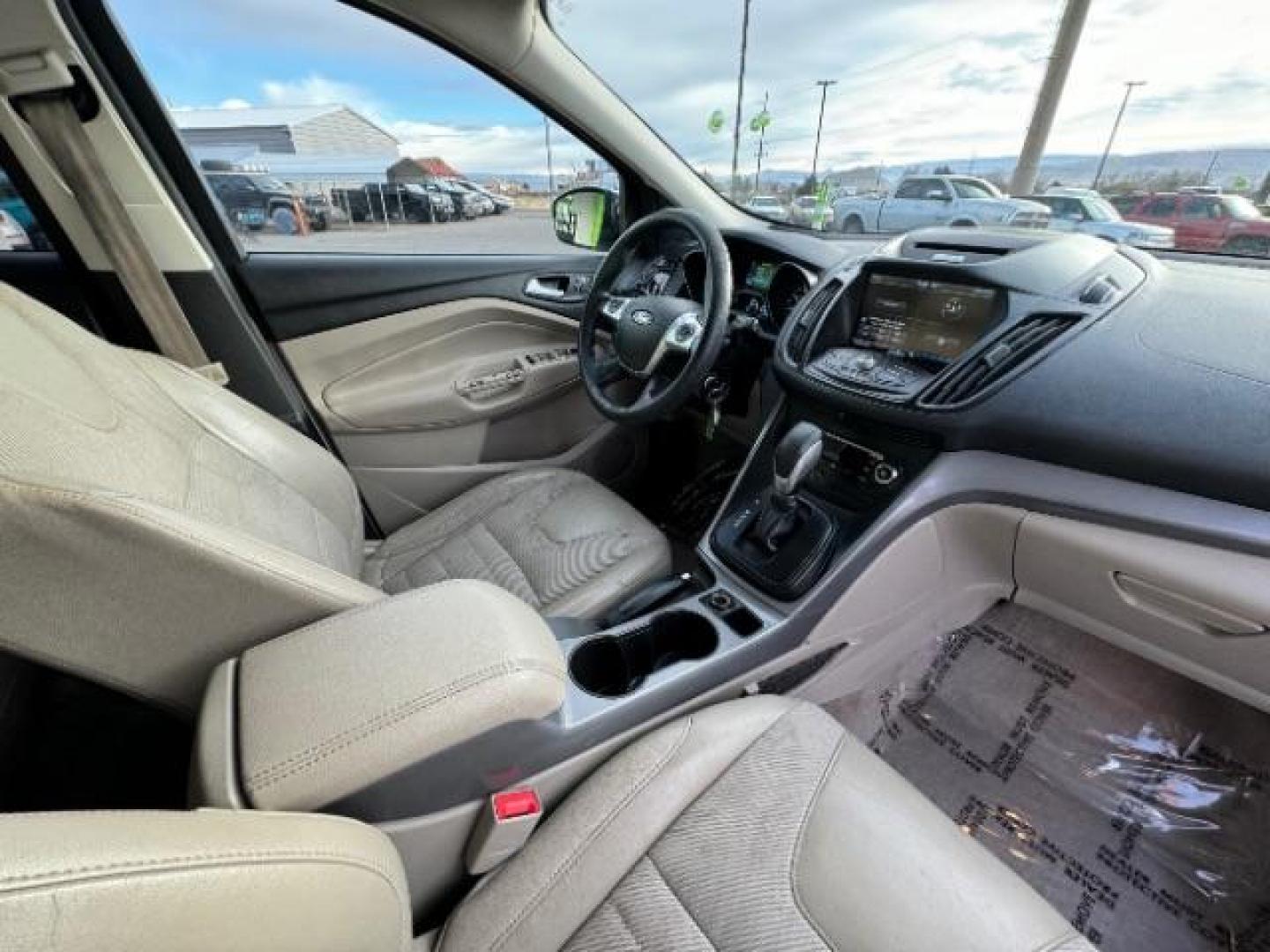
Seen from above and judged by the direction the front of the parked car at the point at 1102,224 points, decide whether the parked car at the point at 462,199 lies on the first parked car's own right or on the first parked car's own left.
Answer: on the first parked car's own right

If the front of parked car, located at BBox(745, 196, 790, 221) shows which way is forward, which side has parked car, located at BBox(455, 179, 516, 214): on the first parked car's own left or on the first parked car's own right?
on the first parked car's own right

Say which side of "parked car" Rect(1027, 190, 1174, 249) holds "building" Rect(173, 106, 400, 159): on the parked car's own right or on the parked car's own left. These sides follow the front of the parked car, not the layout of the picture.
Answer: on the parked car's own right

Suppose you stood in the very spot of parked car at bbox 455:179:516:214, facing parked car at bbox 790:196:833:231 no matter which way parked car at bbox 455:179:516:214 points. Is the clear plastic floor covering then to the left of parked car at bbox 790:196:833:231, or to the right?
right

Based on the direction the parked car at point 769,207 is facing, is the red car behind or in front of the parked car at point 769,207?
in front

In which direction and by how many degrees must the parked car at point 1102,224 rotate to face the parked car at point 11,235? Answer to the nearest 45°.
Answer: approximately 90° to its right

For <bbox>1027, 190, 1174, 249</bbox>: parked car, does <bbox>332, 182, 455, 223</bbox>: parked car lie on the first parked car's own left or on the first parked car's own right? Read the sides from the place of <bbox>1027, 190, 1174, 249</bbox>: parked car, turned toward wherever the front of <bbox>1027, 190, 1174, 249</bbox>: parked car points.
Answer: on the first parked car's own right

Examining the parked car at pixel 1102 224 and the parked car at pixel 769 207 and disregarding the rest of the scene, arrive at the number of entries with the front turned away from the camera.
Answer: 0

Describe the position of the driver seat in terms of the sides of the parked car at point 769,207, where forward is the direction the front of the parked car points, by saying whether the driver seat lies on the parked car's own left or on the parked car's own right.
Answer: on the parked car's own right

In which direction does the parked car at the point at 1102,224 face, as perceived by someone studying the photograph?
facing the viewer and to the right of the viewer
